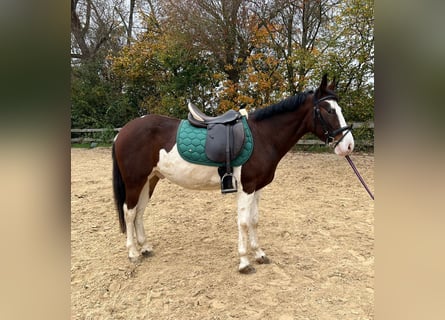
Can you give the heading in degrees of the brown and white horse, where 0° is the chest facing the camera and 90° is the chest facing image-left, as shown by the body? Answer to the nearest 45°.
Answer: approximately 270°
